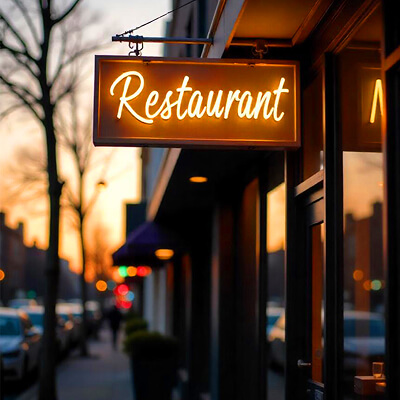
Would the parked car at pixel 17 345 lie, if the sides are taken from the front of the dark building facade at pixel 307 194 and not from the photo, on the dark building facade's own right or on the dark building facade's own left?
on the dark building facade's own right

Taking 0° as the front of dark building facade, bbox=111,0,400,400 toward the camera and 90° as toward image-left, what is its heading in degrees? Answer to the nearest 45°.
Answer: approximately 45°

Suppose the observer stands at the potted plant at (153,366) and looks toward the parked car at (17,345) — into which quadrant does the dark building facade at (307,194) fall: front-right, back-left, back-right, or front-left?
back-left

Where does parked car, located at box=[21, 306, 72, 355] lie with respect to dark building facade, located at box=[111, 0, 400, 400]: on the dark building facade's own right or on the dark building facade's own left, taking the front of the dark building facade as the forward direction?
on the dark building facade's own right

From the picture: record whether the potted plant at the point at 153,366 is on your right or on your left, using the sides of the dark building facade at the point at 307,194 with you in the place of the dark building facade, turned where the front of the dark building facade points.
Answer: on your right

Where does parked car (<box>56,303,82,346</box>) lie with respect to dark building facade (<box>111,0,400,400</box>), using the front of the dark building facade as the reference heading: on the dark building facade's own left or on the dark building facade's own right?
on the dark building facade's own right
